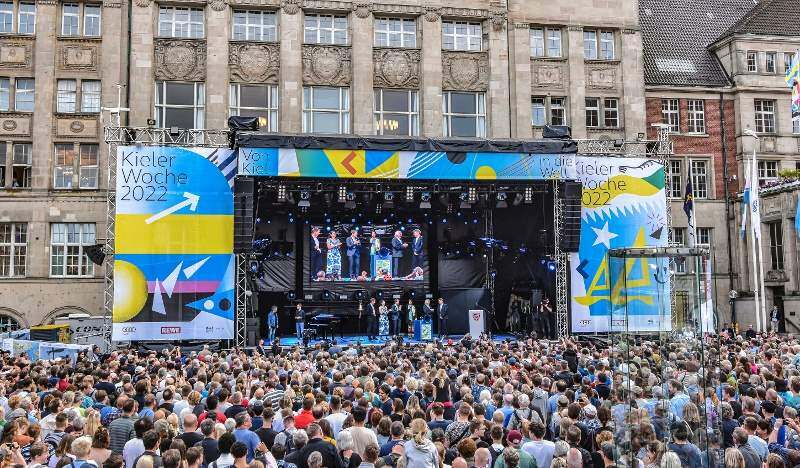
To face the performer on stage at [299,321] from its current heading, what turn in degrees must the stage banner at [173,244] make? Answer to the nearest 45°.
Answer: approximately 90° to its left

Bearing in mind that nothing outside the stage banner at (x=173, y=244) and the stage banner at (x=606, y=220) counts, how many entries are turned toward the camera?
2

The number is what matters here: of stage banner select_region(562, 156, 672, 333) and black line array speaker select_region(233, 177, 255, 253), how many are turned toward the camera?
2

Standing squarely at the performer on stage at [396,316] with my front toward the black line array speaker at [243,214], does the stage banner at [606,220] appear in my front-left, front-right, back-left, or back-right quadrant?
back-left

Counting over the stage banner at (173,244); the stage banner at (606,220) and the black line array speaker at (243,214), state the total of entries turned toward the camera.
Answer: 3

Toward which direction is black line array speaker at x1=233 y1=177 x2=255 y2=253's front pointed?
toward the camera

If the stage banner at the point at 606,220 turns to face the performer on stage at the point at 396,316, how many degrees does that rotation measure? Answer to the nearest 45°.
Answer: approximately 90° to its right

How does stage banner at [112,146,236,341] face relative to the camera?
toward the camera

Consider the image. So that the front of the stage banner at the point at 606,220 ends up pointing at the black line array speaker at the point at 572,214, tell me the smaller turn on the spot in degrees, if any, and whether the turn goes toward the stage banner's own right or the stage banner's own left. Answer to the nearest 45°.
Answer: approximately 45° to the stage banner's own right

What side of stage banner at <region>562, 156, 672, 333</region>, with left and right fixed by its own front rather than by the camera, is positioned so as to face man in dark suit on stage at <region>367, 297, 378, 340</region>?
right
